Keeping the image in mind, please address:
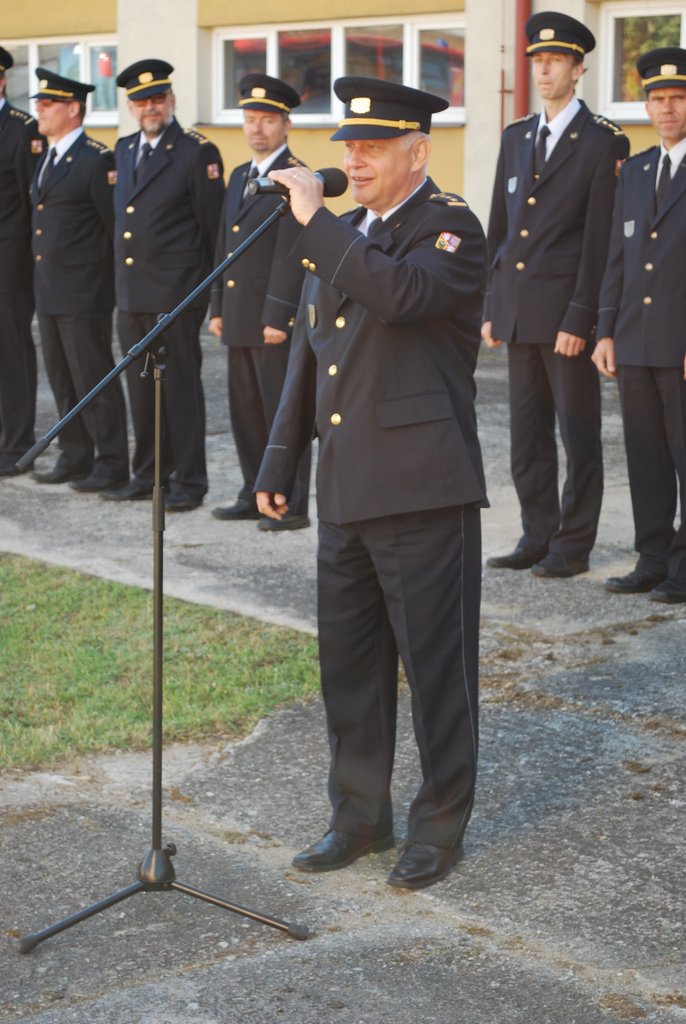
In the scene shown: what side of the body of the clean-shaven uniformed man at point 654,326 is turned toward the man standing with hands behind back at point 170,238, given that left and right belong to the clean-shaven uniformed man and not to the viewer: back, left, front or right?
right

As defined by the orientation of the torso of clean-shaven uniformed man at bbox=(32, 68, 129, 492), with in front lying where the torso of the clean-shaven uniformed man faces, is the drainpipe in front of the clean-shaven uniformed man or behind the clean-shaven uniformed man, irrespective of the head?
behind

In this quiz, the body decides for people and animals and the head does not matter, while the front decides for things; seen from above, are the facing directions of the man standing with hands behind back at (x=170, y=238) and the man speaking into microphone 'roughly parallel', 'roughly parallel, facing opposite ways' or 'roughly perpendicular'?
roughly parallel

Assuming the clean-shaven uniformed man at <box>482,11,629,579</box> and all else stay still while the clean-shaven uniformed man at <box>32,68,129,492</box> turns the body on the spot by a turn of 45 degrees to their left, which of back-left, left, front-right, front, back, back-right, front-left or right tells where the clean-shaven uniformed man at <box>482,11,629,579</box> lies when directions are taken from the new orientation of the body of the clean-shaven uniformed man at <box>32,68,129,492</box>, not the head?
front-left

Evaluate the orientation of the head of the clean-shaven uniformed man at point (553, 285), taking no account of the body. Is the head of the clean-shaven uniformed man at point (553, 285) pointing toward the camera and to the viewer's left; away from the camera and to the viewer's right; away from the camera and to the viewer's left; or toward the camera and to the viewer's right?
toward the camera and to the viewer's left

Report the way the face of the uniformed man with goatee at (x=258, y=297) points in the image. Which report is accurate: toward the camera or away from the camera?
toward the camera

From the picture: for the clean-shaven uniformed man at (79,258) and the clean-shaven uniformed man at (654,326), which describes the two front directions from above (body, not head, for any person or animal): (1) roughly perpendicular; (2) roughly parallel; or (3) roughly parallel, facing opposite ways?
roughly parallel

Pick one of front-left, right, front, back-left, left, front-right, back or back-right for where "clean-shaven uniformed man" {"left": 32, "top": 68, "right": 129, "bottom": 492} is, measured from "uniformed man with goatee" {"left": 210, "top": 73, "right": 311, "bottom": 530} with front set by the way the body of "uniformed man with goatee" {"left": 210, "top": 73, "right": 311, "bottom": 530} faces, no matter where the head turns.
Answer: right

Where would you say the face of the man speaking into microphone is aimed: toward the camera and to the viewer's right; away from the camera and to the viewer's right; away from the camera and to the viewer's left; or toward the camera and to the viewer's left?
toward the camera and to the viewer's left

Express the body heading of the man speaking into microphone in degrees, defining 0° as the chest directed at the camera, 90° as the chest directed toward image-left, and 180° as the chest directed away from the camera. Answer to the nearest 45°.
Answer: approximately 45°

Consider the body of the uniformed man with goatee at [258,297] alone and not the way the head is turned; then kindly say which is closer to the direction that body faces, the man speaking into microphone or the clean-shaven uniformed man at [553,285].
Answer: the man speaking into microphone

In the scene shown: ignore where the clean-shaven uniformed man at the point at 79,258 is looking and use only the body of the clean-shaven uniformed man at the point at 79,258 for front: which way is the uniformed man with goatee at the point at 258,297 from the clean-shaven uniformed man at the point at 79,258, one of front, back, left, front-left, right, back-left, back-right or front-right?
left

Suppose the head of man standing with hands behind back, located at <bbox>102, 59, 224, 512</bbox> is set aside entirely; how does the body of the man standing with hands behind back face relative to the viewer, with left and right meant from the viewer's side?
facing the viewer and to the left of the viewer
